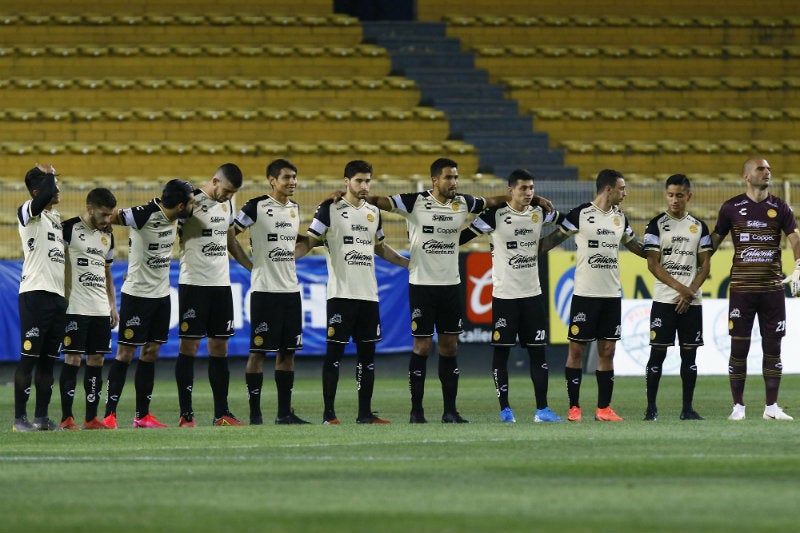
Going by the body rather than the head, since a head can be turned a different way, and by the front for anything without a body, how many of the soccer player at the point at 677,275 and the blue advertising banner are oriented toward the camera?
2

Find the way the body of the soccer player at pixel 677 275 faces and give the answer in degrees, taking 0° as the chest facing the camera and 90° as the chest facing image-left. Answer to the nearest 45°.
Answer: approximately 0°

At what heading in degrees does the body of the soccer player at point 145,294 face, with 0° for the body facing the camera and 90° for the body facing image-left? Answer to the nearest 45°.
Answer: approximately 315°

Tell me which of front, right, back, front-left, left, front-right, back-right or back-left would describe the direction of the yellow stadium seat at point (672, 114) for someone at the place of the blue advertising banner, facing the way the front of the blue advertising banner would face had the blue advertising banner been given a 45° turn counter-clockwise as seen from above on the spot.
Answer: left

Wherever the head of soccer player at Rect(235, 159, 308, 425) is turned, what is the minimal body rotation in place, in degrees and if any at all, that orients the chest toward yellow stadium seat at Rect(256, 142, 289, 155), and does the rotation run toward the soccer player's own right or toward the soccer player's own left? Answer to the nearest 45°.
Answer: approximately 135° to the soccer player's own left

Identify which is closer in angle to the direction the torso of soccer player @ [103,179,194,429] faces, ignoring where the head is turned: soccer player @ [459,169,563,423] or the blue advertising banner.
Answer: the soccer player

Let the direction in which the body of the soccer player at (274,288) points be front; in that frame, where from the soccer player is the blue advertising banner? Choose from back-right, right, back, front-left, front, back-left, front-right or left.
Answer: back-left

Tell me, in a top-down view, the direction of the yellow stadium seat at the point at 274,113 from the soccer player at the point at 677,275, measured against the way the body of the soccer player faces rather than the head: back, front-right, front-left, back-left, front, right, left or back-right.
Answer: back-right

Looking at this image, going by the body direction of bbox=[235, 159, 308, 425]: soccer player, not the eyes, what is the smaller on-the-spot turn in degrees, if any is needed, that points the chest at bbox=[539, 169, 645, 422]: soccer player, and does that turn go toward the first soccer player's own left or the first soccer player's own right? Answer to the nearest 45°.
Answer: approximately 45° to the first soccer player's own left

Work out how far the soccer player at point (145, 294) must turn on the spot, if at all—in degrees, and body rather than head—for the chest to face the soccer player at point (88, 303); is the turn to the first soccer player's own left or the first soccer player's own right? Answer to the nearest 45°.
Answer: approximately 135° to the first soccer player's own right
